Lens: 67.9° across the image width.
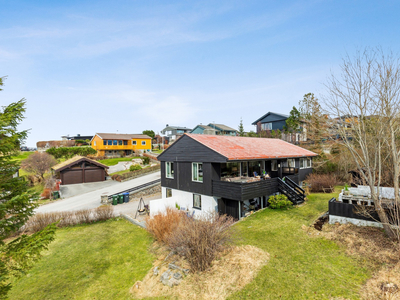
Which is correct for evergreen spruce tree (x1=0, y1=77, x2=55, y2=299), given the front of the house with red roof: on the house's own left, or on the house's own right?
on the house's own right

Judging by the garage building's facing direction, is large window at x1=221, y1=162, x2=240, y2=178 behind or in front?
in front

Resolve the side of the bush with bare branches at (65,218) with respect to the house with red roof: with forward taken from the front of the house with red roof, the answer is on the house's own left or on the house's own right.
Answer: on the house's own right

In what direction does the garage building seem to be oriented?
toward the camera

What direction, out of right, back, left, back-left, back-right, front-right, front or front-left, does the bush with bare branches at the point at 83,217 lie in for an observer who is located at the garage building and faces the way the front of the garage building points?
front

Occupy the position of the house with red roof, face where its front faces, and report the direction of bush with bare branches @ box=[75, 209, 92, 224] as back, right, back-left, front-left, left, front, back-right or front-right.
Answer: back-right

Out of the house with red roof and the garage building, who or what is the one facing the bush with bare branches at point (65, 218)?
the garage building

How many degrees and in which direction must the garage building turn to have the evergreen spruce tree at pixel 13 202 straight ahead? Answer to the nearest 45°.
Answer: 0° — it already faces it

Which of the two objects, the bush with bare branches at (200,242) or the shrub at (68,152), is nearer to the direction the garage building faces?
the bush with bare branches

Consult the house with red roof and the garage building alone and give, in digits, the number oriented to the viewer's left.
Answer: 0

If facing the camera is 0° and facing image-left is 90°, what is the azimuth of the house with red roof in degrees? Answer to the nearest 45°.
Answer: approximately 315°

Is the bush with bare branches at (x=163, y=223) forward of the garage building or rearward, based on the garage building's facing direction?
forward

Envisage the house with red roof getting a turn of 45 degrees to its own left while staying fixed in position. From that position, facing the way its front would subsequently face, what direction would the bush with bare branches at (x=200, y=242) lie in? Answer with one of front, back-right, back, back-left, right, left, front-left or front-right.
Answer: right

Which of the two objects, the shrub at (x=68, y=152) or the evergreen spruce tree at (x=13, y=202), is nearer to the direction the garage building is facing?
the evergreen spruce tree
